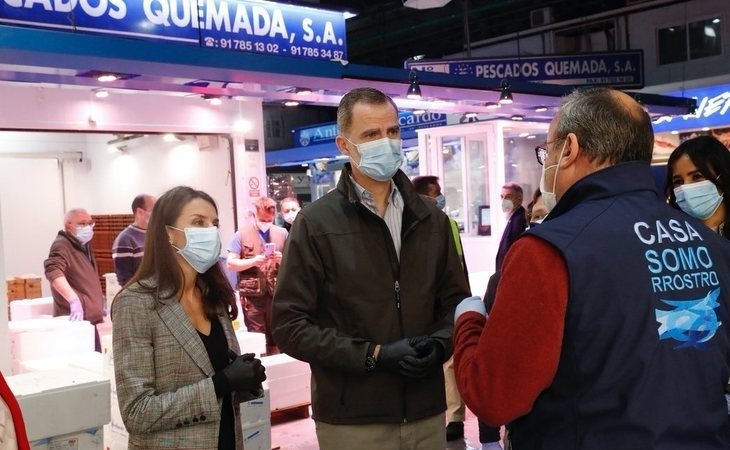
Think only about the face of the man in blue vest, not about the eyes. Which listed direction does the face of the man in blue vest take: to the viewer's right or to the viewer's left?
to the viewer's left

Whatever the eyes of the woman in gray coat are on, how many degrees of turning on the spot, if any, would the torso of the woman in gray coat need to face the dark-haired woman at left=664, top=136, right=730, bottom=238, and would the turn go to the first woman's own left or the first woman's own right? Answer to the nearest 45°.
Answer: approximately 45° to the first woman's own left

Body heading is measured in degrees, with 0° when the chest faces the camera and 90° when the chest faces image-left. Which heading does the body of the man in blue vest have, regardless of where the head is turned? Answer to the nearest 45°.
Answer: approximately 135°

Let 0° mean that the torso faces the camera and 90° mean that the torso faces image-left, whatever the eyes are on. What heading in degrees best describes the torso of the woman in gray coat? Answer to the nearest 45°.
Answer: approximately 315°

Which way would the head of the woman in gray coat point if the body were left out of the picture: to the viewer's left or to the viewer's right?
to the viewer's right

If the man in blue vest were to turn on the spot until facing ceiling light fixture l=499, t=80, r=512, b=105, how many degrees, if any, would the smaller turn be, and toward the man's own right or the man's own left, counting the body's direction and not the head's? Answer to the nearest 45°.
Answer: approximately 45° to the man's own right

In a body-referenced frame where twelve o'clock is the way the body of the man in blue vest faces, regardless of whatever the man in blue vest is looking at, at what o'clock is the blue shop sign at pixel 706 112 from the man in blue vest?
The blue shop sign is roughly at 2 o'clock from the man in blue vest.

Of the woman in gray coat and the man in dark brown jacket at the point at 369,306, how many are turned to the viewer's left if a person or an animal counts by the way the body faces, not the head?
0
